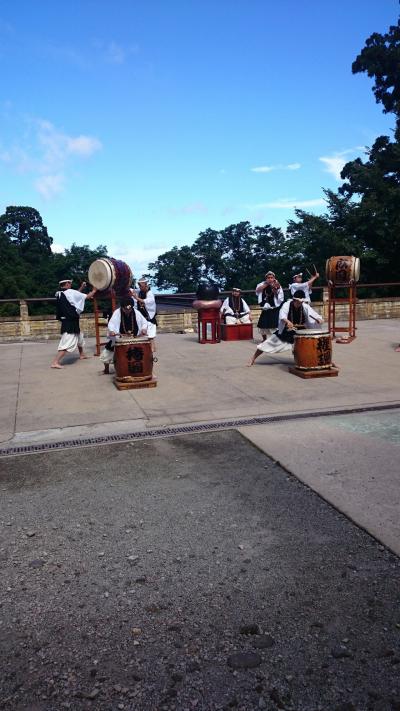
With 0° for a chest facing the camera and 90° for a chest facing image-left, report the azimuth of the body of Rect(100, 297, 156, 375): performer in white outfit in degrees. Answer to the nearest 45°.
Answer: approximately 0°

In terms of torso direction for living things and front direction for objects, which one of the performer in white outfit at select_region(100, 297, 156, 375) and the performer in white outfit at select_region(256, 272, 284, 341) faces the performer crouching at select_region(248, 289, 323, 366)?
the performer in white outfit at select_region(256, 272, 284, 341)

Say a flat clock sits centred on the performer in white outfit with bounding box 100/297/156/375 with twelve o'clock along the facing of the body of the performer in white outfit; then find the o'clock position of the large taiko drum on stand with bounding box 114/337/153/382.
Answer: The large taiko drum on stand is roughly at 12 o'clock from the performer in white outfit.

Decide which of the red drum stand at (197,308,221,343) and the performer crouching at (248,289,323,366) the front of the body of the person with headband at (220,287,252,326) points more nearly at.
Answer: the performer crouching

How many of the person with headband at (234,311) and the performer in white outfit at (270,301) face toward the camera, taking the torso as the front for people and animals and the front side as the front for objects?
2

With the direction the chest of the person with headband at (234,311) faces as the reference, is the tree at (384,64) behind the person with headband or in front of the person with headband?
behind

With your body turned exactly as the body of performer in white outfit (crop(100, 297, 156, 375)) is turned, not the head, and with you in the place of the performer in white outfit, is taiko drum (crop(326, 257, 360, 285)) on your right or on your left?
on your left

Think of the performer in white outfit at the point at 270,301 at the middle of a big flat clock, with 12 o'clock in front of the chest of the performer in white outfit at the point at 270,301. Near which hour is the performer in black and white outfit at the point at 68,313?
the performer in black and white outfit at the point at 68,313 is roughly at 2 o'clock from the performer in white outfit at the point at 270,301.

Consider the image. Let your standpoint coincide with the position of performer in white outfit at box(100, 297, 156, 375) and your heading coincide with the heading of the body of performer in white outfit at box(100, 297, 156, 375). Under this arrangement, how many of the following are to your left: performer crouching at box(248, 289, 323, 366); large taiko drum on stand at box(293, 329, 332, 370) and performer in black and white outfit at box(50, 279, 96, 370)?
2

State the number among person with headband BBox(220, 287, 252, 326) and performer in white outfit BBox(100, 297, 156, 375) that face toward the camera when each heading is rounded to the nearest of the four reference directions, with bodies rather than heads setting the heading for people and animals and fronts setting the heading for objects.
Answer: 2

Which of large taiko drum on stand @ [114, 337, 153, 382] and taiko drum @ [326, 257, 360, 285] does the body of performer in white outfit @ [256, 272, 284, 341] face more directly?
the large taiko drum on stand

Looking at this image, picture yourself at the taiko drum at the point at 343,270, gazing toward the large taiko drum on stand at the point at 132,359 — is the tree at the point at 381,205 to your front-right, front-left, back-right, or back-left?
back-right
